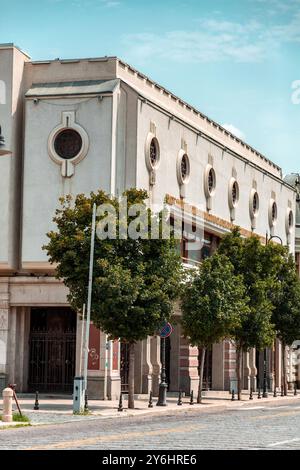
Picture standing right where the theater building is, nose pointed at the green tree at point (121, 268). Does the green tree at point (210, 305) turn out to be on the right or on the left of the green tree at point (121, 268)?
left

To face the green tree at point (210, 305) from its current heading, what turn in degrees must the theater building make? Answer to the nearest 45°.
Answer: approximately 45° to its left

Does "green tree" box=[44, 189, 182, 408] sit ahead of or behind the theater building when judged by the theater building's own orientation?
ahead

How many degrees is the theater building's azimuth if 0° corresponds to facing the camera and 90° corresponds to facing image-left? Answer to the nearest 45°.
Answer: approximately 315°
